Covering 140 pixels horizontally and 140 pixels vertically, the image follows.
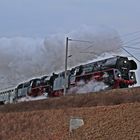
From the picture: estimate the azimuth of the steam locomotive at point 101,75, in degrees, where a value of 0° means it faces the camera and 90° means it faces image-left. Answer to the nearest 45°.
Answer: approximately 315°
